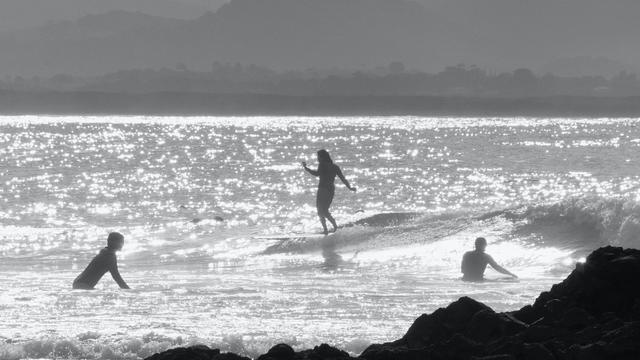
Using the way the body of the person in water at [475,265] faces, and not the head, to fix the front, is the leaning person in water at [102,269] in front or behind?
behind

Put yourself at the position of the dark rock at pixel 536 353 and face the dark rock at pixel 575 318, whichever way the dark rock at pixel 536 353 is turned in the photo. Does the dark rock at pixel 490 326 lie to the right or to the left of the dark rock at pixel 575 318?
left

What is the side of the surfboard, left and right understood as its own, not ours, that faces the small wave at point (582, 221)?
back

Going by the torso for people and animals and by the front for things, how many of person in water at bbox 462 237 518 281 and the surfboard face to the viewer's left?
1

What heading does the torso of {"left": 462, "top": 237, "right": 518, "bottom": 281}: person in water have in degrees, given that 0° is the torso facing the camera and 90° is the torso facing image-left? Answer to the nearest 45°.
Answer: approximately 225°

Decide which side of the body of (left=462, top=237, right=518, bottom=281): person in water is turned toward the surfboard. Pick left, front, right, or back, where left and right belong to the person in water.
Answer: left

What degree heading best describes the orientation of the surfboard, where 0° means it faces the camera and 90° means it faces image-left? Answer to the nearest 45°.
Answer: approximately 90°

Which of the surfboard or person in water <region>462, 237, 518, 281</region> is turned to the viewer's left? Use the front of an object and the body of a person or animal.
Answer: the surfboard

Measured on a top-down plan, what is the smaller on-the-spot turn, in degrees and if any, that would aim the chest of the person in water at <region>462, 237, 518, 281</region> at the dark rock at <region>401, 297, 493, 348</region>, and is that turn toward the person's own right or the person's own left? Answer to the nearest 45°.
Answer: approximately 135° to the person's own right

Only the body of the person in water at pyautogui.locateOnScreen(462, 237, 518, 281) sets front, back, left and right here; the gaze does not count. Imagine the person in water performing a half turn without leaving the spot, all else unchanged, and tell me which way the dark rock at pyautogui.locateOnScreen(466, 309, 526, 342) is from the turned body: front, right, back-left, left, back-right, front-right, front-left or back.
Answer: front-left

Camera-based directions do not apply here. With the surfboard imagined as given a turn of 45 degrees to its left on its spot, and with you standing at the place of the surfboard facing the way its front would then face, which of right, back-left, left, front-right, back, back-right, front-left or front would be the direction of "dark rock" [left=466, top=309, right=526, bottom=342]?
front-left

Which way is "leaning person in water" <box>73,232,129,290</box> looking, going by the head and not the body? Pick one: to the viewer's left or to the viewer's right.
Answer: to the viewer's right

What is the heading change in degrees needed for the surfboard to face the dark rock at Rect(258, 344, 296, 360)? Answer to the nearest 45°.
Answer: approximately 90° to its left

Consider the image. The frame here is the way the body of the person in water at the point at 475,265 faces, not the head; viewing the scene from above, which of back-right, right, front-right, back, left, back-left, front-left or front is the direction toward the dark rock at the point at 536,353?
back-right
